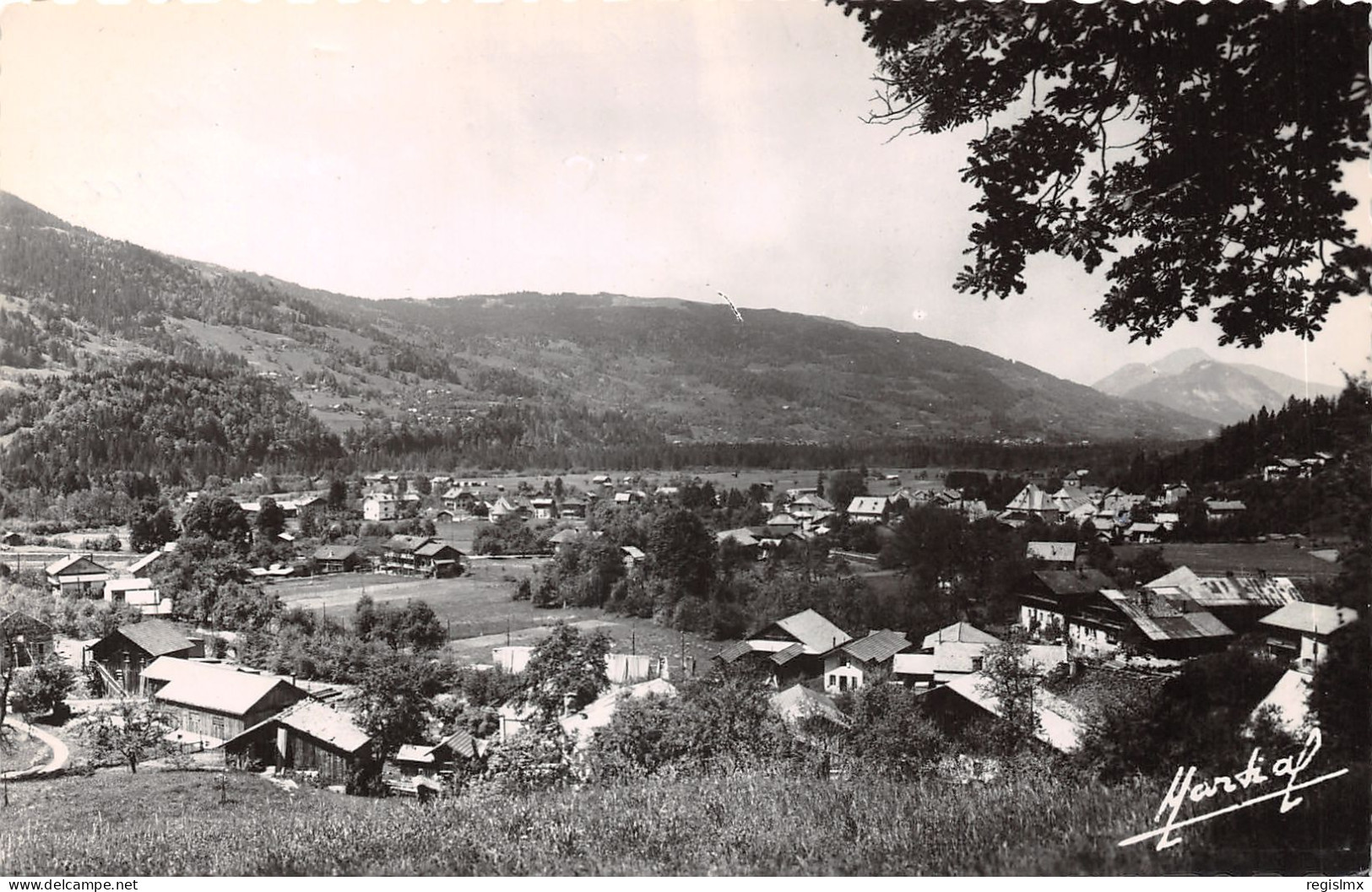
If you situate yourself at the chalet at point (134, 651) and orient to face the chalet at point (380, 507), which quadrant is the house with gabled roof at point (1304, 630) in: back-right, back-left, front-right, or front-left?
front-right

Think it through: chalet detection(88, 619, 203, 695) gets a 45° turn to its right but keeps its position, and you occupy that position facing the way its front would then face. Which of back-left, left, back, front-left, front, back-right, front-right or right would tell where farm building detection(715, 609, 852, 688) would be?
back-left

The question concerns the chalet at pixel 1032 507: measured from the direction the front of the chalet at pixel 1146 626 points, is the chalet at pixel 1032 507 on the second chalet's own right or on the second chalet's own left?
on the second chalet's own right

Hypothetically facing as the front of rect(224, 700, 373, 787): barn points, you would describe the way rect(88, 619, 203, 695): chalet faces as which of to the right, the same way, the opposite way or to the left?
the same way

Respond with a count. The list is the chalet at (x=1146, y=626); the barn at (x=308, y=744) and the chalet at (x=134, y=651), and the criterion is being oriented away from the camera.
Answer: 0

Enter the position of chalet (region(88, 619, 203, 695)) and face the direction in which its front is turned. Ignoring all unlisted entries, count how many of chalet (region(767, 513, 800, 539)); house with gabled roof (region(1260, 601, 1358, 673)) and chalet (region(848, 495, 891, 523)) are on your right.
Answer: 0

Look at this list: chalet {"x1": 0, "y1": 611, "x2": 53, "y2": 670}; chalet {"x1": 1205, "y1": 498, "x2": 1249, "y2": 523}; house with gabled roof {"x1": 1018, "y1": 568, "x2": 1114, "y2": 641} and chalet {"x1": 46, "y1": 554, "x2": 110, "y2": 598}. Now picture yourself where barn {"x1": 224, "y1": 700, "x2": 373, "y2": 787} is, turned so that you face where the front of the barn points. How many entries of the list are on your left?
2

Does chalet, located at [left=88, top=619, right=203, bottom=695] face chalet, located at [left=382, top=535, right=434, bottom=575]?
no

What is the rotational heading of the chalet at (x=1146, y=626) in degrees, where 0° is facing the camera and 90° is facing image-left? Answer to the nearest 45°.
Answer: approximately 45°

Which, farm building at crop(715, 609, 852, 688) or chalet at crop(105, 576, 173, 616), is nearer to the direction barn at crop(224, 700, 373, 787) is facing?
the chalet

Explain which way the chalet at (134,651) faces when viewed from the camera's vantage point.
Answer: facing the viewer and to the left of the viewer

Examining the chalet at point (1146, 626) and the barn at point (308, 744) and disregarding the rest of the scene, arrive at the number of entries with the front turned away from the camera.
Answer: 0

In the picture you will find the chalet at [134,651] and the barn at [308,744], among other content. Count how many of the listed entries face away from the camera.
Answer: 0

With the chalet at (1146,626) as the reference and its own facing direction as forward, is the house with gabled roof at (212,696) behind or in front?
in front

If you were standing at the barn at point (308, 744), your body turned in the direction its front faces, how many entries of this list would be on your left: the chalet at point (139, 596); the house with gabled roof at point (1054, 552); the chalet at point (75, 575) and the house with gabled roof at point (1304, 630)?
2

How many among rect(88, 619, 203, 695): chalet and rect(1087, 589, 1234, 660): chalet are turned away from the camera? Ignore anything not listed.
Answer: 0
